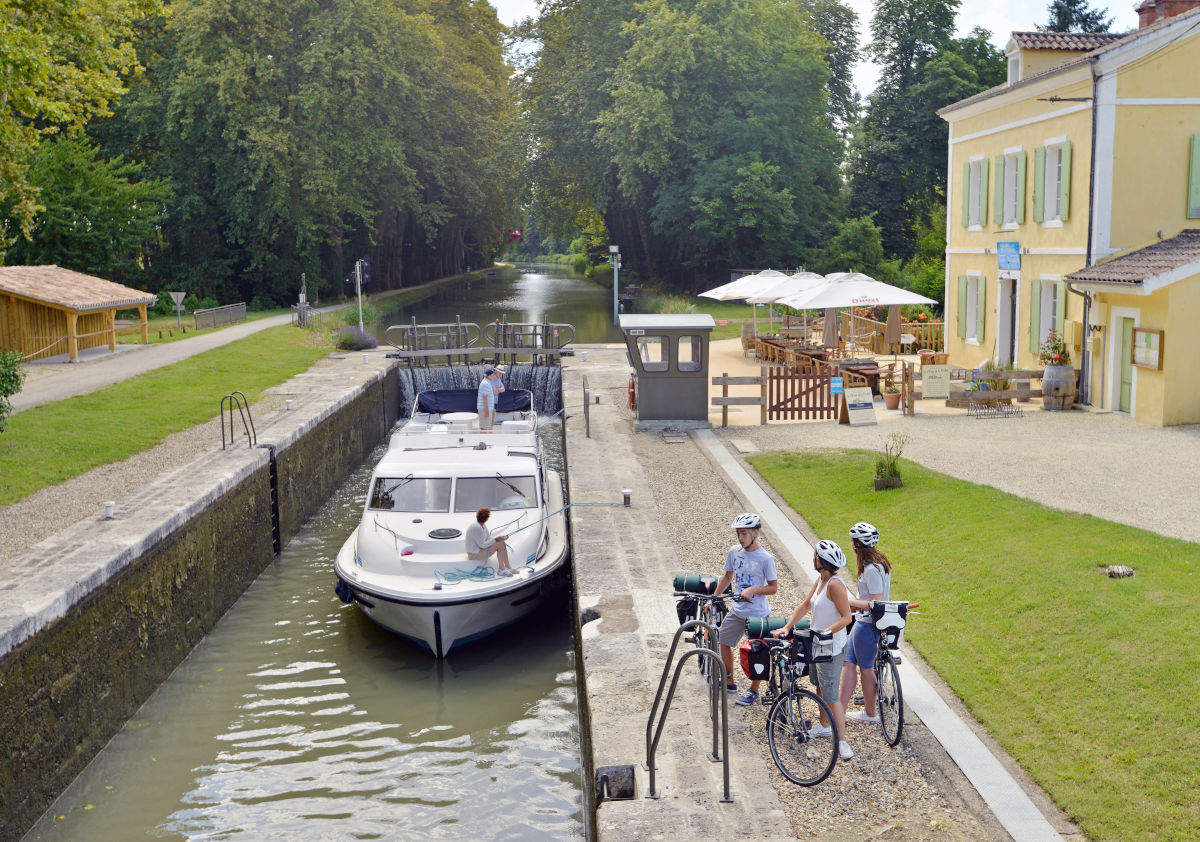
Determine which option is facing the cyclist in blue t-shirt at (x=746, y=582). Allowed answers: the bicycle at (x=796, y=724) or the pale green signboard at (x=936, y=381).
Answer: the pale green signboard

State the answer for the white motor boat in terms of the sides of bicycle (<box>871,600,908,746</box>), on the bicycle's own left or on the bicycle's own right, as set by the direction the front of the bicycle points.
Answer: on the bicycle's own right

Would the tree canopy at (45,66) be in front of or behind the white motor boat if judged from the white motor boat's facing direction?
behind

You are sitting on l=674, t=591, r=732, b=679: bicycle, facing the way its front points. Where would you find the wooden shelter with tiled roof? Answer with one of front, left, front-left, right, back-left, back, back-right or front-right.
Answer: back-right

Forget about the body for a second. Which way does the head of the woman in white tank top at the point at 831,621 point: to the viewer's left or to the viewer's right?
to the viewer's left

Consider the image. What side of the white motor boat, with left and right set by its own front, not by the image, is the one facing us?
front

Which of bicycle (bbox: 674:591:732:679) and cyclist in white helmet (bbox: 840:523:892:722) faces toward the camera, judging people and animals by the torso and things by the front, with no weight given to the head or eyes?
the bicycle

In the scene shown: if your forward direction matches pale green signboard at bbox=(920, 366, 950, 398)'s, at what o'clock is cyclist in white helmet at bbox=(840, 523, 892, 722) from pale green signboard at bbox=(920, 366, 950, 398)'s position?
The cyclist in white helmet is roughly at 12 o'clock from the pale green signboard.

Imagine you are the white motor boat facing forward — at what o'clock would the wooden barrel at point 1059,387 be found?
The wooden barrel is roughly at 8 o'clock from the white motor boat.

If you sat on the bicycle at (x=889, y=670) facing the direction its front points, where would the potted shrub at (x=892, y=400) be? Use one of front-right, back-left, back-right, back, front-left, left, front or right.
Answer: back

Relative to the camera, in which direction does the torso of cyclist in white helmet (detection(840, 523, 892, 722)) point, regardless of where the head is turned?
to the viewer's left

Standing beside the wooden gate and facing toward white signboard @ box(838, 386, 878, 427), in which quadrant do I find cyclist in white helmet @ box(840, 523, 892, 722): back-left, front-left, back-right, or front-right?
front-right

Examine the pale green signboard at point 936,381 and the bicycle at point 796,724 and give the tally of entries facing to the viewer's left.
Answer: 0

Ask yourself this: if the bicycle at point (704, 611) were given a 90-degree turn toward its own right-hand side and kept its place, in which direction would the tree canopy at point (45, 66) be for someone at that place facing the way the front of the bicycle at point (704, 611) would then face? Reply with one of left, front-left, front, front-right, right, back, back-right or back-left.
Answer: front-right

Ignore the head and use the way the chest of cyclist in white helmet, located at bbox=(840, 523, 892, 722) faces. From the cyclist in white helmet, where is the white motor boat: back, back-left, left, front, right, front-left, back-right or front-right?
front-right
